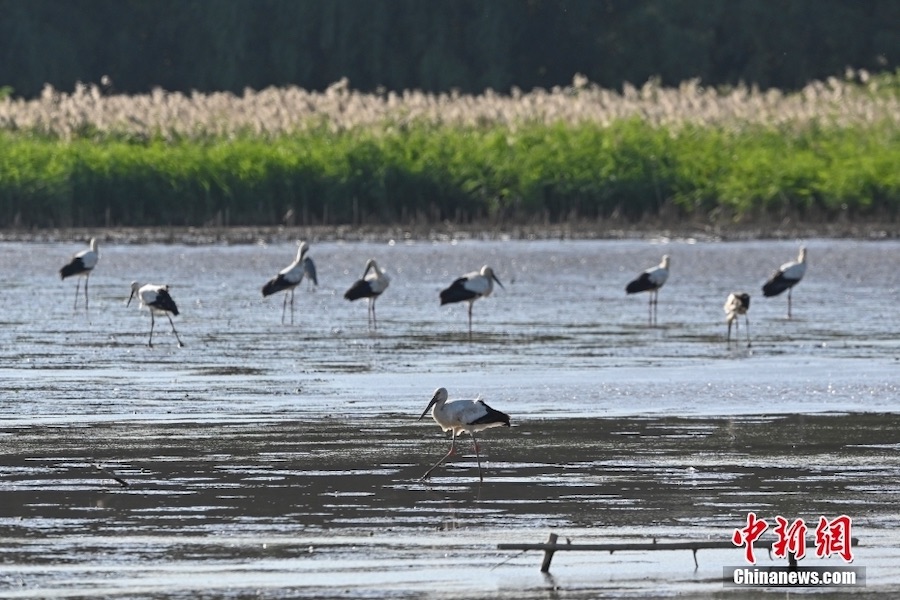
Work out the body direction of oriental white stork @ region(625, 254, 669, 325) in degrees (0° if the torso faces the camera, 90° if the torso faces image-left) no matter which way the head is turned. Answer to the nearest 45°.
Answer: approximately 270°

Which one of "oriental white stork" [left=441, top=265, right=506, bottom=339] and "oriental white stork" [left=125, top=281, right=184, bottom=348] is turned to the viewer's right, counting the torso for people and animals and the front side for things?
"oriental white stork" [left=441, top=265, right=506, bottom=339]

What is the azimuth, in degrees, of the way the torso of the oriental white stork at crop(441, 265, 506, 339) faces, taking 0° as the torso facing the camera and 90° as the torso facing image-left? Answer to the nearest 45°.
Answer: approximately 270°

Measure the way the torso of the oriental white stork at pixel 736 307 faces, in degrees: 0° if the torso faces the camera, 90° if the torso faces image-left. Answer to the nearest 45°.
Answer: approximately 45°

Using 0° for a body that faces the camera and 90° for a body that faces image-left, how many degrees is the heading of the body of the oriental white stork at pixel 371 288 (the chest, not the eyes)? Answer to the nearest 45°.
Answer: approximately 270°

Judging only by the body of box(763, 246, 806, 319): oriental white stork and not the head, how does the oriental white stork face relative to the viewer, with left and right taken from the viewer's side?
facing to the right of the viewer

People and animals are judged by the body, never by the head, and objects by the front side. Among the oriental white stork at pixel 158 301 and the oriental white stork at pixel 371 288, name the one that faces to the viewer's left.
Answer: the oriental white stork at pixel 158 301

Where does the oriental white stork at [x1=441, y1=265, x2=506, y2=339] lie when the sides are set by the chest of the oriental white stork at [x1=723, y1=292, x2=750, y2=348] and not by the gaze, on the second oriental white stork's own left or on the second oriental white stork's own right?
on the second oriental white stork's own right

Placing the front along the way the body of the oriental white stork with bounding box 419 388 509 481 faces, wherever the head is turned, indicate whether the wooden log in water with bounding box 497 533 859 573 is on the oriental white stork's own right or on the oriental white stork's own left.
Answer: on the oriental white stork's own left

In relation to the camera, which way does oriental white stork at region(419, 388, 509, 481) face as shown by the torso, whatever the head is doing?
to the viewer's left

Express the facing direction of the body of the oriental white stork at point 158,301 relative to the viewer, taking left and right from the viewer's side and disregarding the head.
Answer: facing to the left of the viewer
